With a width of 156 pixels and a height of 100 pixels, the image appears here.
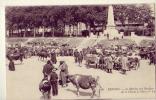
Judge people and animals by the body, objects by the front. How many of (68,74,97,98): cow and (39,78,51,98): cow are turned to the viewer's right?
0

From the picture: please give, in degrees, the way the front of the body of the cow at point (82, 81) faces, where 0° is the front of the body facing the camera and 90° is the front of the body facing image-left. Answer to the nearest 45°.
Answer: approximately 90°
